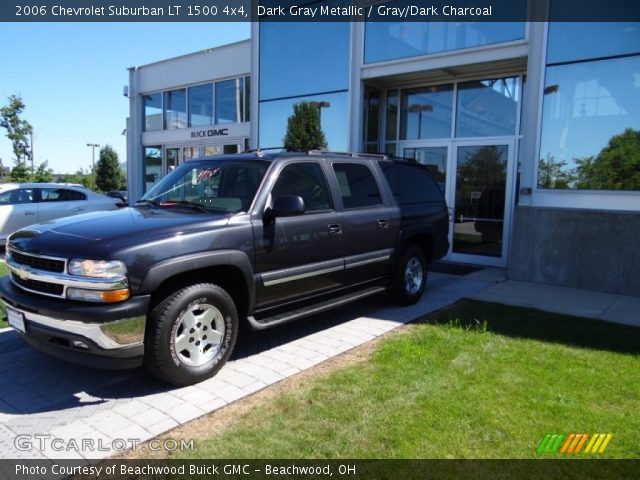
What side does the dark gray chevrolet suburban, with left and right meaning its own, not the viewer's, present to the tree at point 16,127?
right

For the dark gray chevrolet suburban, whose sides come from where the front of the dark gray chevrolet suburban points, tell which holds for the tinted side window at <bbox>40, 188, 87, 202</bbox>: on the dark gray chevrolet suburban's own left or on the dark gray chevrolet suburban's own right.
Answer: on the dark gray chevrolet suburban's own right

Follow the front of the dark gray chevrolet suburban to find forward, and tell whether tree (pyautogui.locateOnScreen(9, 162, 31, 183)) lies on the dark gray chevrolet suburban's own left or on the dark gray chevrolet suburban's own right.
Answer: on the dark gray chevrolet suburban's own right

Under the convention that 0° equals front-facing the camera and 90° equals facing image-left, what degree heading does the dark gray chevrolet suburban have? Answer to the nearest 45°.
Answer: approximately 45°

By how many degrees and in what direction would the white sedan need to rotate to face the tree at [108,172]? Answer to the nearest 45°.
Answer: approximately 90° to its right

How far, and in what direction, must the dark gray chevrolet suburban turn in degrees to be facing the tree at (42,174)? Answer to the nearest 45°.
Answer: approximately 135° to its right

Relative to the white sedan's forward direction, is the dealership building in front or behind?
behind

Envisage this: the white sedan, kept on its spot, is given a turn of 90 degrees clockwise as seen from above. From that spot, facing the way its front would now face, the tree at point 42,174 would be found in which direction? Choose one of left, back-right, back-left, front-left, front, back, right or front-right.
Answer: front

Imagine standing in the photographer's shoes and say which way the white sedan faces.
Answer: facing to the left of the viewer
